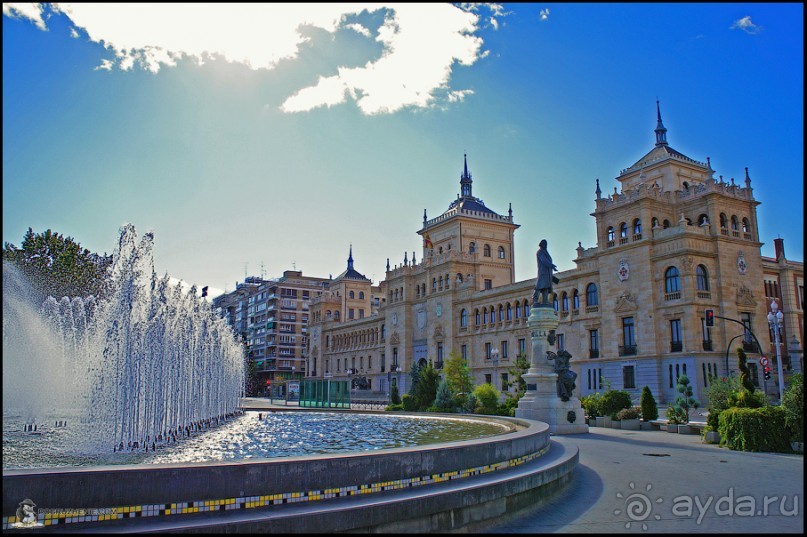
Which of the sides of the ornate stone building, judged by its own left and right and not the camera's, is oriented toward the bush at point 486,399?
front

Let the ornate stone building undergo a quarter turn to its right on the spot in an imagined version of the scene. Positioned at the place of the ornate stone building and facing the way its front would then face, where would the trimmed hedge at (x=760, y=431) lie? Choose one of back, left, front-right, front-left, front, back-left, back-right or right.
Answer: back-left

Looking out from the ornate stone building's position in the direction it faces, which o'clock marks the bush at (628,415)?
The bush is roughly at 11 o'clock from the ornate stone building.

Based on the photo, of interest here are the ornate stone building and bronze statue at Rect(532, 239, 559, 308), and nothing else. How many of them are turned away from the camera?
0

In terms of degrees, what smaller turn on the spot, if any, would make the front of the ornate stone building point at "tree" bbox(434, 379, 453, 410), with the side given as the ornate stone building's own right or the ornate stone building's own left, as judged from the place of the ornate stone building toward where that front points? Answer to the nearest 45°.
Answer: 0° — it already faces it

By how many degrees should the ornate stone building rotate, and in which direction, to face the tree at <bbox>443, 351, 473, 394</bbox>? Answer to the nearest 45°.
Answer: approximately 45° to its right

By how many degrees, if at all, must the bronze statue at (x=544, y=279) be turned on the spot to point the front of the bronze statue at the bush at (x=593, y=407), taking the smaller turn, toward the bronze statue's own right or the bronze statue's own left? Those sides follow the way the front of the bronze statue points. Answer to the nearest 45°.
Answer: approximately 45° to the bronze statue's own left

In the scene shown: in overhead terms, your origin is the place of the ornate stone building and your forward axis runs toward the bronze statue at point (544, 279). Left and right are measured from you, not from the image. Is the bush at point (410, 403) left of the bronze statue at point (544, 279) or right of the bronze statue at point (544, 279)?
right
